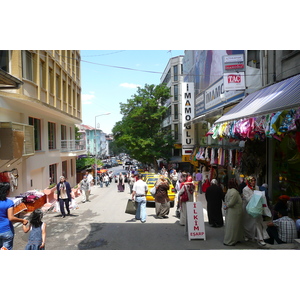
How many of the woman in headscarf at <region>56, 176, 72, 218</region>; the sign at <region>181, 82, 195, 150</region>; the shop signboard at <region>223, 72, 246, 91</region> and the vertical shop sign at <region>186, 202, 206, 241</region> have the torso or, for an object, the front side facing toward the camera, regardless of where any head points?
4

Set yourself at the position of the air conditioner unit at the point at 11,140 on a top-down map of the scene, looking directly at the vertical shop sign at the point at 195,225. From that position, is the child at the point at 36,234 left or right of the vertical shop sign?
right

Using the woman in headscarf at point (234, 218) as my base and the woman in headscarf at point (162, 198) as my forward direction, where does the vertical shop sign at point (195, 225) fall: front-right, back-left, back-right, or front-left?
front-left

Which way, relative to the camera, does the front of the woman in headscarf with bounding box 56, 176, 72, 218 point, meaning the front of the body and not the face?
toward the camera

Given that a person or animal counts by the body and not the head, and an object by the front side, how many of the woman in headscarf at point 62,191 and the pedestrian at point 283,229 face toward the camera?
1

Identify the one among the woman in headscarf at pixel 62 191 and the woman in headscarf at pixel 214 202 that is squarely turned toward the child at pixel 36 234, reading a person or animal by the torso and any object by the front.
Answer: the woman in headscarf at pixel 62 191

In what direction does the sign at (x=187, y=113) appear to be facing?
toward the camera

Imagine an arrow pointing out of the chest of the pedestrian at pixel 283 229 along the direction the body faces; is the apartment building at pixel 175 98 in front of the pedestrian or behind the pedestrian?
in front

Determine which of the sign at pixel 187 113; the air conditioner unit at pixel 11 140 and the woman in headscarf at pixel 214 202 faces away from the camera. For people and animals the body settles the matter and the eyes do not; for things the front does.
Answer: the woman in headscarf

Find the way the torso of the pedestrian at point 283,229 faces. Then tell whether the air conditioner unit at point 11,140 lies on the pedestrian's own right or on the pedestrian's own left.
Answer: on the pedestrian's own left

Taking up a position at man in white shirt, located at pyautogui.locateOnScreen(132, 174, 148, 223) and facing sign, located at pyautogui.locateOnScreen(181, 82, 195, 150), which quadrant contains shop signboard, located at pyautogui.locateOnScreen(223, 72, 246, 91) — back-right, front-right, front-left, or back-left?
front-right

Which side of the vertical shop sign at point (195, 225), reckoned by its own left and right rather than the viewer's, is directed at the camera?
front

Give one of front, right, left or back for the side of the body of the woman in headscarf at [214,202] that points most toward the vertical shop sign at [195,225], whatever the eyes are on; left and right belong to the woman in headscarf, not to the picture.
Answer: back

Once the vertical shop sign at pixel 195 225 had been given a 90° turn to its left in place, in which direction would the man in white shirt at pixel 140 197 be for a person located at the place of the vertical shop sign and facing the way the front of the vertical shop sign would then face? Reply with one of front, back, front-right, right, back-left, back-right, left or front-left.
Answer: back-left

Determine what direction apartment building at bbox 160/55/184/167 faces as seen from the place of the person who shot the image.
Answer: facing the viewer and to the left of the viewer

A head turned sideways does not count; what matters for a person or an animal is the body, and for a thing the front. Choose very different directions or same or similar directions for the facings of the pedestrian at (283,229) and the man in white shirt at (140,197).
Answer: same or similar directions
